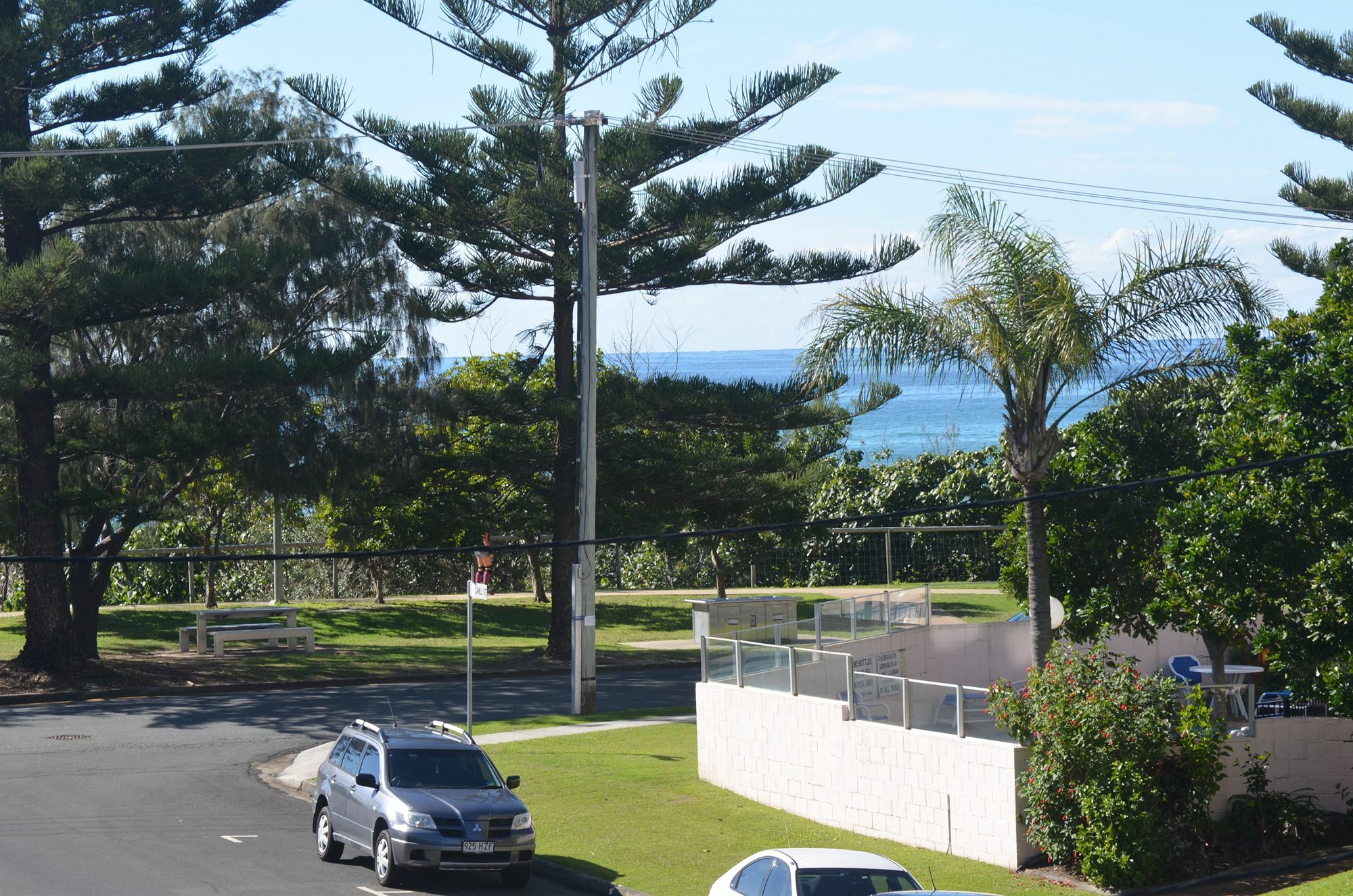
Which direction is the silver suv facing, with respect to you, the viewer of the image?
facing the viewer and to the right of the viewer

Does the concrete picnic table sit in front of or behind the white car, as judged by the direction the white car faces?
behind

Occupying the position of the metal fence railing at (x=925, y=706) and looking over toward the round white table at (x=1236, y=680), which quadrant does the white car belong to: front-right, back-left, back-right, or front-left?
back-right

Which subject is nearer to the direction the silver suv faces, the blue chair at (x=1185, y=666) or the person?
the blue chair

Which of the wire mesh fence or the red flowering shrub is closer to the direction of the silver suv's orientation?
the red flowering shrub

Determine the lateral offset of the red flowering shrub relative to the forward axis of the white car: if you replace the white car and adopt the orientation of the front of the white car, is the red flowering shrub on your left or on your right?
on your left

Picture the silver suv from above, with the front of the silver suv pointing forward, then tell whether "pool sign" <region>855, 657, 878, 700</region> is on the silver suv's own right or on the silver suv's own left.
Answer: on the silver suv's own left

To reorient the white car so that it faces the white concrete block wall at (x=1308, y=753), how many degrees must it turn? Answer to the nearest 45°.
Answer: approximately 90° to its left

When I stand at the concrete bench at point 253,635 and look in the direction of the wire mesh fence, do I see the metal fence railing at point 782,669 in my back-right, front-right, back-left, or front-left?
back-right

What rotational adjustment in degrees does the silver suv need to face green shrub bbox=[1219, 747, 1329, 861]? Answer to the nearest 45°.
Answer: approximately 45° to its left
